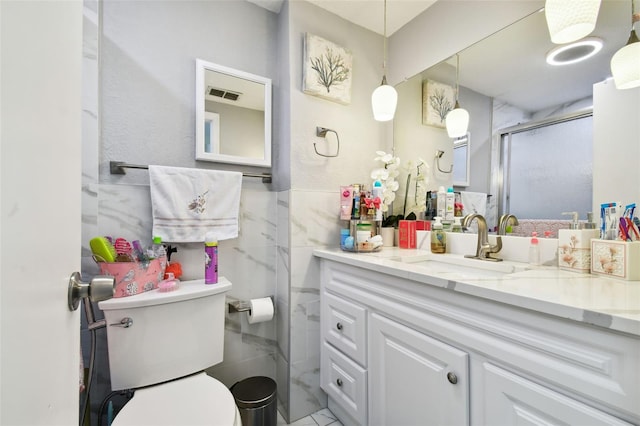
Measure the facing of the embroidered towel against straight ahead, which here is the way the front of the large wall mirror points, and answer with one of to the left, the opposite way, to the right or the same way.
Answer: to the left

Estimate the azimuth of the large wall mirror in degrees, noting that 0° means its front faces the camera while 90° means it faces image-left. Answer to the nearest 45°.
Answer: approximately 45°

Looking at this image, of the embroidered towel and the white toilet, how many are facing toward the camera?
2

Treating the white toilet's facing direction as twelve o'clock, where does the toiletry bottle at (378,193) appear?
The toiletry bottle is roughly at 9 o'clock from the white toilet.

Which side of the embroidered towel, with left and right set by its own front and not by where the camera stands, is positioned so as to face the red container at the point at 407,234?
left

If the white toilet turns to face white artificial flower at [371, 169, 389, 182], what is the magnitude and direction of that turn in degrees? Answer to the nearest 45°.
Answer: approximately 90° to its left

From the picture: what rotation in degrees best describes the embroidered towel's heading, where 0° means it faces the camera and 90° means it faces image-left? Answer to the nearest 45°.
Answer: approximately 0°

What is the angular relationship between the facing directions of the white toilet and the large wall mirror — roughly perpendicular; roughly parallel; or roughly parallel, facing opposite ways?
roughly perpendicular
